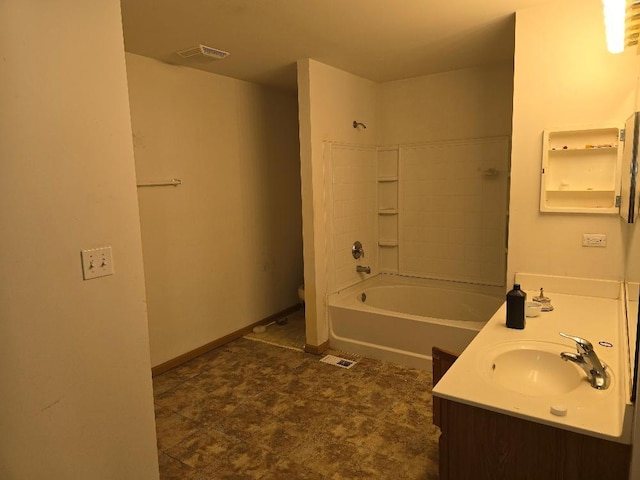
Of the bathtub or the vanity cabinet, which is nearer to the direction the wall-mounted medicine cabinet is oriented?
the vanity cabinet

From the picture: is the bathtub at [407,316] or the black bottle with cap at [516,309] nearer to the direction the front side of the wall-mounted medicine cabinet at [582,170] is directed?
the black bottle with cap

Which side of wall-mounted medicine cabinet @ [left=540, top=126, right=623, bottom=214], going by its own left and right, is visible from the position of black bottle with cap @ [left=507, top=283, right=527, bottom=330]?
front

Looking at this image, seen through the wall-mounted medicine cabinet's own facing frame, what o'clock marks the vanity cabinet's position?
The vanity cabinet is roughly at 12 o'clock from the wall-mounted medicine cabinet.

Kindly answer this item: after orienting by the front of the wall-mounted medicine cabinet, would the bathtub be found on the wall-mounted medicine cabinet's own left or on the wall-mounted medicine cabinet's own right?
on the wall-mounted medicine cabinet's own right

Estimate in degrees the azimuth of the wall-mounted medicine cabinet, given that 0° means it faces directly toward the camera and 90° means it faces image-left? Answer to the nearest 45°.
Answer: approximately 0°
